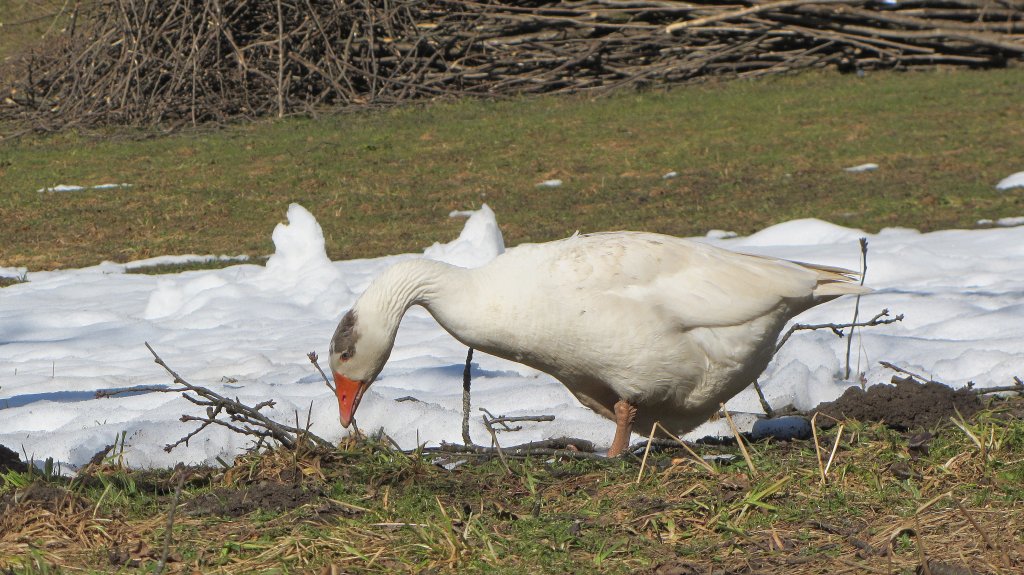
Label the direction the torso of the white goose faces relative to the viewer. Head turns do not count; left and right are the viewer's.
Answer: facing to the left of the viewer

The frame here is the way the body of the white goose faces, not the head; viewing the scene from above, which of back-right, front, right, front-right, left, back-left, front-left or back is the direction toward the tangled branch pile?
right
